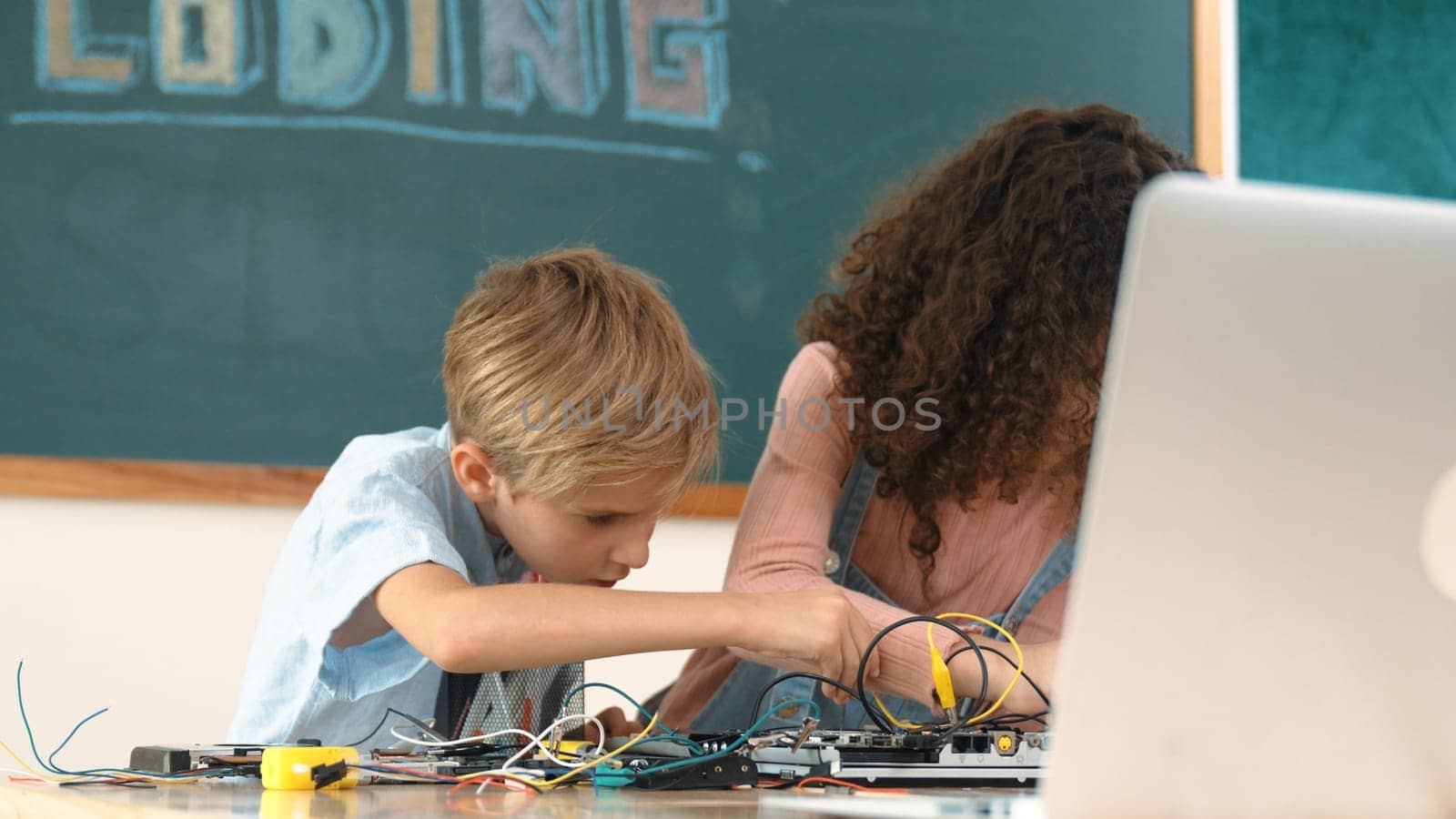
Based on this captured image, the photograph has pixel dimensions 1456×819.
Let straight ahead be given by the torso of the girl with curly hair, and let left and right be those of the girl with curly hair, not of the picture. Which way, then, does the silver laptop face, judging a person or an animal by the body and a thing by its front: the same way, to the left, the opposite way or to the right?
the opposite way

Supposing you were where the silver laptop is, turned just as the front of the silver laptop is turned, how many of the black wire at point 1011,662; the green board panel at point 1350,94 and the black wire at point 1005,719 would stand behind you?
0

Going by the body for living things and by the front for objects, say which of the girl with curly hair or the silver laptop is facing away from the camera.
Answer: the silver laptop

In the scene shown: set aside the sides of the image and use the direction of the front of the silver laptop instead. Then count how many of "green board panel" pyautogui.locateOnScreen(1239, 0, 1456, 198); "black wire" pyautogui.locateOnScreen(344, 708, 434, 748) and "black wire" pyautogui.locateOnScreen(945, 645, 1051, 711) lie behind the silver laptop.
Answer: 0

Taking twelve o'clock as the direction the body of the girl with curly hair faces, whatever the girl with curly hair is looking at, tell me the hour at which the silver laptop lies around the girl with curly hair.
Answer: The silver laptop is roughly at 12 o'clock from the girl with curly hair.

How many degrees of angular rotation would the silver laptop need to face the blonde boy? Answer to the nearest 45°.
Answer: approximately 45° to its left

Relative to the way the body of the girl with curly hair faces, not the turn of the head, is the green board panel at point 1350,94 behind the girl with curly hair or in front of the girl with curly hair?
behind

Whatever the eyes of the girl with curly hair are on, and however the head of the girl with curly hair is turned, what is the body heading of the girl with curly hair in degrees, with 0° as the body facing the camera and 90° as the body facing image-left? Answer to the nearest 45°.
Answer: approximately 0°

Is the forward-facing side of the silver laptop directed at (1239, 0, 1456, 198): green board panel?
yes

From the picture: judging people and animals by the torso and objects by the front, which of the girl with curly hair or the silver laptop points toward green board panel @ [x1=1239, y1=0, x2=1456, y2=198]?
the silver laptop

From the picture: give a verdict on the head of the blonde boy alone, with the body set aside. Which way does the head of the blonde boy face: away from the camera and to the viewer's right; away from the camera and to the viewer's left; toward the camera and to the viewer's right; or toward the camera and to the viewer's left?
toward the camera and to the viewer's right

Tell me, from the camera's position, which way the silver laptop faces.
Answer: facing away from the viewer

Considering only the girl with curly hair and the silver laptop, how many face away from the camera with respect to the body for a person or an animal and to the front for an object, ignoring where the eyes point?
1
